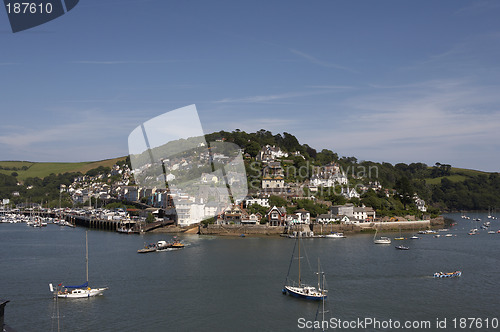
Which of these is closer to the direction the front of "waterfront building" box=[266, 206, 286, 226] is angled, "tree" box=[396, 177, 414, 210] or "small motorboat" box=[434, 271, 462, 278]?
the small motorboat

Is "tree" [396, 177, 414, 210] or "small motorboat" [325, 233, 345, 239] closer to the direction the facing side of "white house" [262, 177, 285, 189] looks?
the small motorboat

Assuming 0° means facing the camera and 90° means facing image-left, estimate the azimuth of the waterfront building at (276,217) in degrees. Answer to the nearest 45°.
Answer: approximately 0°

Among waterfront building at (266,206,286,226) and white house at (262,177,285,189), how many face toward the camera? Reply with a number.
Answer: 2

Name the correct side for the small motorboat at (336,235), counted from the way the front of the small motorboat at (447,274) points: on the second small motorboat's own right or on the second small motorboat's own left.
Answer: on the second small motorboat's own left

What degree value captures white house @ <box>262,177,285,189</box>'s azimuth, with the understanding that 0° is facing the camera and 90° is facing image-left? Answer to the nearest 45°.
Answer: approximately 0°

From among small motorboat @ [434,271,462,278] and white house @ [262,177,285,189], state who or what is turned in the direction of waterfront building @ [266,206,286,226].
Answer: the white house

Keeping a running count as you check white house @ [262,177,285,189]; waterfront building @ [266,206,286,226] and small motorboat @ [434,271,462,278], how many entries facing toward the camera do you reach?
2

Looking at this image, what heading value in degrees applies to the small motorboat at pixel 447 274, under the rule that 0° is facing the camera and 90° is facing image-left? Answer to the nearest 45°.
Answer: approximately 270°

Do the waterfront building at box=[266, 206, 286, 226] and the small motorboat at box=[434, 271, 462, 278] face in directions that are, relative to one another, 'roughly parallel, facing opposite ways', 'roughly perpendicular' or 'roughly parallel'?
roughly perpendicular

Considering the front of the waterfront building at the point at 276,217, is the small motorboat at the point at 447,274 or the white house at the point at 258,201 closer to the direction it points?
the small motorboat
